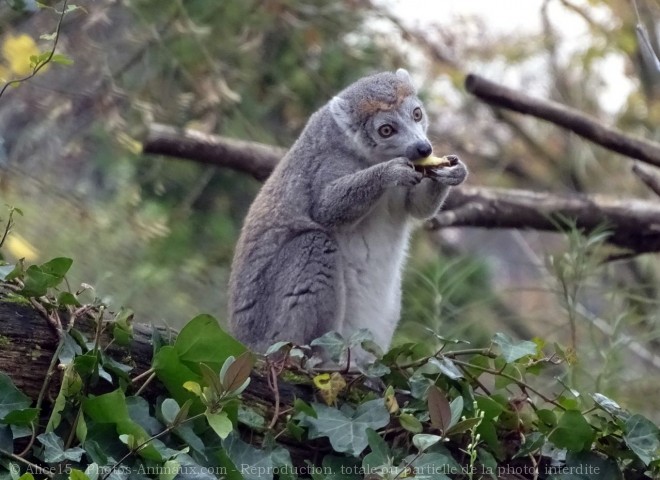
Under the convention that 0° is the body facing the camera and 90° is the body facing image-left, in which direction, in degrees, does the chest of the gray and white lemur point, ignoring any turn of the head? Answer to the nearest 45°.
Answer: approximately 315°

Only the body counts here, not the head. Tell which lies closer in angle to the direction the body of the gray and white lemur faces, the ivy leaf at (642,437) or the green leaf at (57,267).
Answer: the ivy leaf

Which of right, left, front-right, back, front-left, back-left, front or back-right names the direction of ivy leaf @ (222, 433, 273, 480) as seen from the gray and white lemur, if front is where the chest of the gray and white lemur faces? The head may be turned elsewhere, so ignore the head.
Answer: front-right

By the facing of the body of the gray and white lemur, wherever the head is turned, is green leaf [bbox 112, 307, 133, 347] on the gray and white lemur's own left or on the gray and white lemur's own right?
on the gray and white lemur's own right

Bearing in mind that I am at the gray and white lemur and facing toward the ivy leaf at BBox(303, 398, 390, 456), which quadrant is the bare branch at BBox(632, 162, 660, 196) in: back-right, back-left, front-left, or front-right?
back-left

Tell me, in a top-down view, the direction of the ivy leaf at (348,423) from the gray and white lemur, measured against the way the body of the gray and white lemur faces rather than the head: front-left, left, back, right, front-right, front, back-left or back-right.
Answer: front-right

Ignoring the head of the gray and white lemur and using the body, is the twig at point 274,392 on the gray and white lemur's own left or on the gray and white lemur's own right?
on the gray and white lemur's own right

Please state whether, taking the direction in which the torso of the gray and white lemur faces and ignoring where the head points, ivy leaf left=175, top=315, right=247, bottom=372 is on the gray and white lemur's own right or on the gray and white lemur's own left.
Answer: on the gray and white lemur's own right

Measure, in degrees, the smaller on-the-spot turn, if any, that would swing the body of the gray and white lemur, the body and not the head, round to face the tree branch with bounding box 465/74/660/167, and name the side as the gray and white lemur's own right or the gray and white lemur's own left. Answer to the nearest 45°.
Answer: approximately 90° to the gray and white lemur's own left

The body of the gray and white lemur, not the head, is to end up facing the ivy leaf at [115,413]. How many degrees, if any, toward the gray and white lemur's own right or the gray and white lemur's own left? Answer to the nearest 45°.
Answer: approximately 45° to the gray and white lemur's own right

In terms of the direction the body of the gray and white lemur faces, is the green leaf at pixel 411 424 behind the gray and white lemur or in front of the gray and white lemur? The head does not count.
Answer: in front

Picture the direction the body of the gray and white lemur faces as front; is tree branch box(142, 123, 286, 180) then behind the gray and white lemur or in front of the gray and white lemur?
behind

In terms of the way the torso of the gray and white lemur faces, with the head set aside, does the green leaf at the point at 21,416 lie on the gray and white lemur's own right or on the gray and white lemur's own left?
on the gray and white lemur's own right

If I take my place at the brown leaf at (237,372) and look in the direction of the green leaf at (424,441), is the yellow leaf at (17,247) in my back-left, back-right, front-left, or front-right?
back-left
